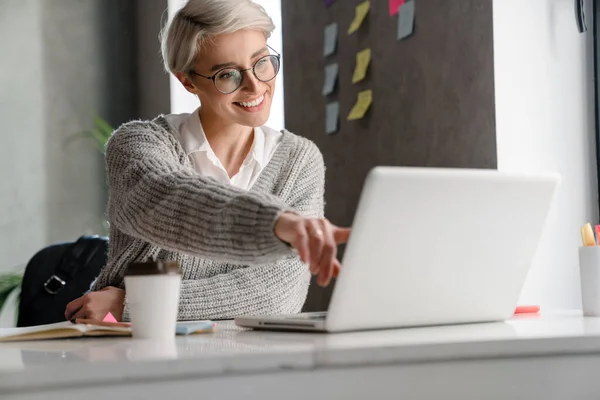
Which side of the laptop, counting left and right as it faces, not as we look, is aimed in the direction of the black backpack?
front

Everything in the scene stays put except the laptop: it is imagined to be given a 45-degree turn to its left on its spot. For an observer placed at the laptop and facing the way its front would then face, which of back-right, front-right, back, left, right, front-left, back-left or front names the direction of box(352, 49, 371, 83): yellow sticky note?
right

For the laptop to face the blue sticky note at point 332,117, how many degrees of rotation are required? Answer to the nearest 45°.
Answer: approximately 45° to its right

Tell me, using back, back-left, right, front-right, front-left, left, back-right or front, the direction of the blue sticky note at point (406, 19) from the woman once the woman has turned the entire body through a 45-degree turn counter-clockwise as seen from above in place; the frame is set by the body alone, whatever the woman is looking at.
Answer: front-left

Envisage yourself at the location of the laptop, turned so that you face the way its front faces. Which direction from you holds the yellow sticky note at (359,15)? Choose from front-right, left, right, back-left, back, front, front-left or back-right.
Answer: front-right

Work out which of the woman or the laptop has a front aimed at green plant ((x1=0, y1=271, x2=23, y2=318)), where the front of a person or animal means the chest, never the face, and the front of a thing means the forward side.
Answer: the laptop

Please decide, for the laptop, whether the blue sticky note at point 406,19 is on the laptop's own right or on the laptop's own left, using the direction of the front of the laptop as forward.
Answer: on the laptop's own right

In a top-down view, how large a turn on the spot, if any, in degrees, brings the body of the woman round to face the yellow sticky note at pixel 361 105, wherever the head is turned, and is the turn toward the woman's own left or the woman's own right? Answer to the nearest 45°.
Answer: approximately 90° to the woman's own left

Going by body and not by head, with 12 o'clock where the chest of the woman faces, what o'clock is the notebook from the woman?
The notebook is roughly at 2 o'clock from the woman.

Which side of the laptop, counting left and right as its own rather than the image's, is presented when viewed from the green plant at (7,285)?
front

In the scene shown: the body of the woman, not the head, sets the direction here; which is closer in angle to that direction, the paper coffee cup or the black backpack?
the paper coffee cup

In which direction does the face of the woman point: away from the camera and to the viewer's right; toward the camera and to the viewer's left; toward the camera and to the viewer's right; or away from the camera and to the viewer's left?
toward the camera and to the viewer's right

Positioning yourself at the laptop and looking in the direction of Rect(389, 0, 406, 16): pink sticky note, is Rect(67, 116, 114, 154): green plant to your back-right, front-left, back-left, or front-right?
front-left

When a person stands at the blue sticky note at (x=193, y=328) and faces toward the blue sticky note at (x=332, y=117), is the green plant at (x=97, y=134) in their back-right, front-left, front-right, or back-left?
front-left

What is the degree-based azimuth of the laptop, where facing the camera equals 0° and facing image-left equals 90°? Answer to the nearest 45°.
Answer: approximately 135°

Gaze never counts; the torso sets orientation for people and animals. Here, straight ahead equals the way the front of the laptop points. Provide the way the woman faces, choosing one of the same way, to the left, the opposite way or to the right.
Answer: the opposite way

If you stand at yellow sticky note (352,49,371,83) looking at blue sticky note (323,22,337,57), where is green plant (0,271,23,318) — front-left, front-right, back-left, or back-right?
front-left

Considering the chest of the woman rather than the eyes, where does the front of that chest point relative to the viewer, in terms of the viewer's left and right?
facing the viewer and to the right of the viewer

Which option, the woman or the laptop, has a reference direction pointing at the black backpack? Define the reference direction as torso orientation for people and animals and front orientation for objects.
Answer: the laptop

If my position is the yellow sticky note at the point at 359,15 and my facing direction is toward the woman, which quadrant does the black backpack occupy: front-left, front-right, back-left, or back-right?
front-right
